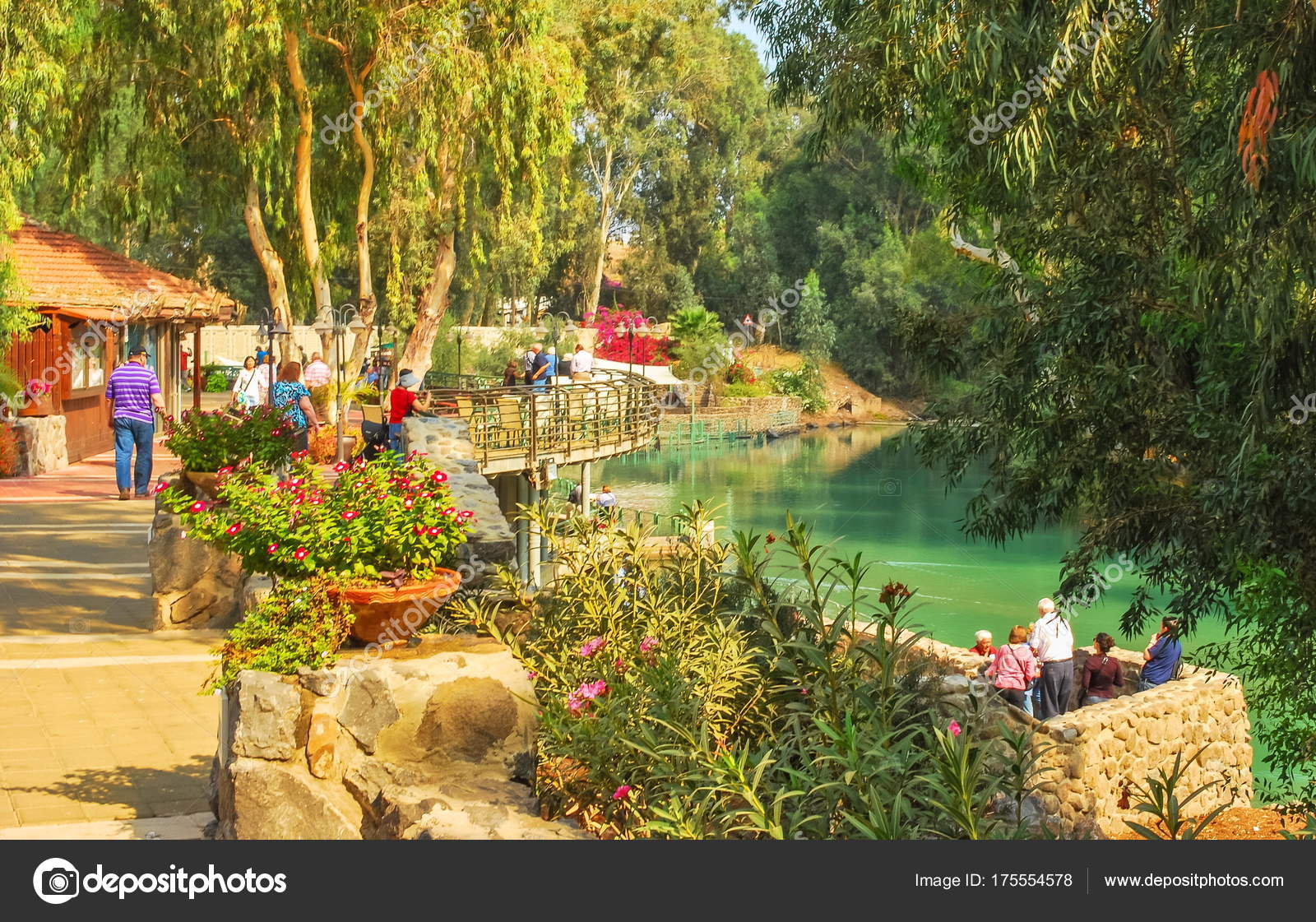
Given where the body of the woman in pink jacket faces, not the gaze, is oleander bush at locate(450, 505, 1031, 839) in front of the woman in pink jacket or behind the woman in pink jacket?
behind

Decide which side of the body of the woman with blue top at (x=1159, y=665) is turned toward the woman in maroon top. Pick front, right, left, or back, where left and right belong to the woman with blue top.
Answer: left

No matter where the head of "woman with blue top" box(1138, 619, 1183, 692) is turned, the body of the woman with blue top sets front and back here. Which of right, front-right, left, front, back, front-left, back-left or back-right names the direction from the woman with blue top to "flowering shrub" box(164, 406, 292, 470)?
left

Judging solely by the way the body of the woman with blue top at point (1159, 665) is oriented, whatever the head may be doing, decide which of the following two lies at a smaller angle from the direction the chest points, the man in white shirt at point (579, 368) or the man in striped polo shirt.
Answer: the man in white shirt

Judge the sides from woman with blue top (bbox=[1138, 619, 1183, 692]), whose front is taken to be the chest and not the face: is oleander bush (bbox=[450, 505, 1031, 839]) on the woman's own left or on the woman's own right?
on the woman's own left

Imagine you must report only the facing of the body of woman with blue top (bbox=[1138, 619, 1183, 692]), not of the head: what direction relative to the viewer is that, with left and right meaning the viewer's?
facing away from the viewer and to the left of the viewer

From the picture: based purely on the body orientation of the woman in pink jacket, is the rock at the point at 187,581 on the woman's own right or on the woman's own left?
on the woman's own left

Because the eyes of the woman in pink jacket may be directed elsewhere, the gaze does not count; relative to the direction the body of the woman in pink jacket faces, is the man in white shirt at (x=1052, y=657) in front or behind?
in front

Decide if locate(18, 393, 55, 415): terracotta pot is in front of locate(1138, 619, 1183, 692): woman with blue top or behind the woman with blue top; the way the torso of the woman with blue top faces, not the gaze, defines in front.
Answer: in front

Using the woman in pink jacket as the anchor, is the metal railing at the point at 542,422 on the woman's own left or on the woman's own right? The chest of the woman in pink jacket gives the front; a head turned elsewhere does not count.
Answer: on the woman's own left

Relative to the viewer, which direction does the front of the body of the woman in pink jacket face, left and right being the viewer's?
facing away from the viewer

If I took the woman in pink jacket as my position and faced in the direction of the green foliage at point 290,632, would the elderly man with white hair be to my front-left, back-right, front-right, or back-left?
back-right

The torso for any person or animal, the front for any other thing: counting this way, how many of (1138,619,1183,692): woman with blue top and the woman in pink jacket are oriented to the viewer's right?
0

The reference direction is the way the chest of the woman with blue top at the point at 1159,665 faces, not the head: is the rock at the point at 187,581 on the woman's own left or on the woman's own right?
on the woman's own left

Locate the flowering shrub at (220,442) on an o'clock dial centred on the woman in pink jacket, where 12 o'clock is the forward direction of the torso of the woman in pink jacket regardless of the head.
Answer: The flowering shrub is roughly at 8 o'clock from the woman in pink jacket.

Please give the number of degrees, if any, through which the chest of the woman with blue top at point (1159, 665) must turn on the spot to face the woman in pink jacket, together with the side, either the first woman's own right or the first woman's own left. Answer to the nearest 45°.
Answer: approximately 90° to the first woman's own left

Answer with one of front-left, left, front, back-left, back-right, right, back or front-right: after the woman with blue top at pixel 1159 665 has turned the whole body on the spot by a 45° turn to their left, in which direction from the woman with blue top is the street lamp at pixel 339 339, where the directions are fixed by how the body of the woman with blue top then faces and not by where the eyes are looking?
front
